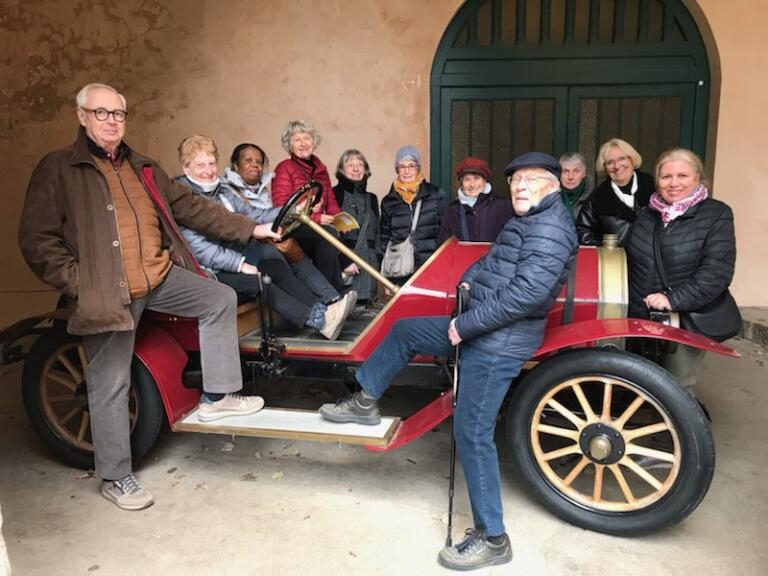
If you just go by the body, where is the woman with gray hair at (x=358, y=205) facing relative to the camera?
toward the camera

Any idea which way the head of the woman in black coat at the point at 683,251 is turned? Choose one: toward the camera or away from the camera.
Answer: toward the camera

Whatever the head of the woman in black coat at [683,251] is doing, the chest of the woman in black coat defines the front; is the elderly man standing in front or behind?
in front

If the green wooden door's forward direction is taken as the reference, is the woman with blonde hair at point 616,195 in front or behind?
in front

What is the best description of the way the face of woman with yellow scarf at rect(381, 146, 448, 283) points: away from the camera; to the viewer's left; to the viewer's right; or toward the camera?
toward the camera

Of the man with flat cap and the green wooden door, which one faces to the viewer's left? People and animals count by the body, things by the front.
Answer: the man with flat cap

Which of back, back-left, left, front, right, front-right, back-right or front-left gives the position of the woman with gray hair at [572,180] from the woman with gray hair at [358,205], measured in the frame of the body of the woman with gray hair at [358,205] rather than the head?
left

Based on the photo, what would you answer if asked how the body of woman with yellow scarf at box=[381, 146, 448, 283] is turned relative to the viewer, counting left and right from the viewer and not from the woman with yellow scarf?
facing the viewer

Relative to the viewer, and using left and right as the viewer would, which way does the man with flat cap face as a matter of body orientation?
facing to the left of the viewer

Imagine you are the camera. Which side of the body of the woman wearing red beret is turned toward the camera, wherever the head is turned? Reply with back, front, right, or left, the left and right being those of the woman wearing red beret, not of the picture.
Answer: front

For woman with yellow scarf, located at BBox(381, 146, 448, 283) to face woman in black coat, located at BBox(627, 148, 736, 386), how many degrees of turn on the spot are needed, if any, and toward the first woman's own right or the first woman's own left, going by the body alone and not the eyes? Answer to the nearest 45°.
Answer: approximately 45° to the first woman's own left

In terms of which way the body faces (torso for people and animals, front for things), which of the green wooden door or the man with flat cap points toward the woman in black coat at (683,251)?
the green wooden door

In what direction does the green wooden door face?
toward the camera
